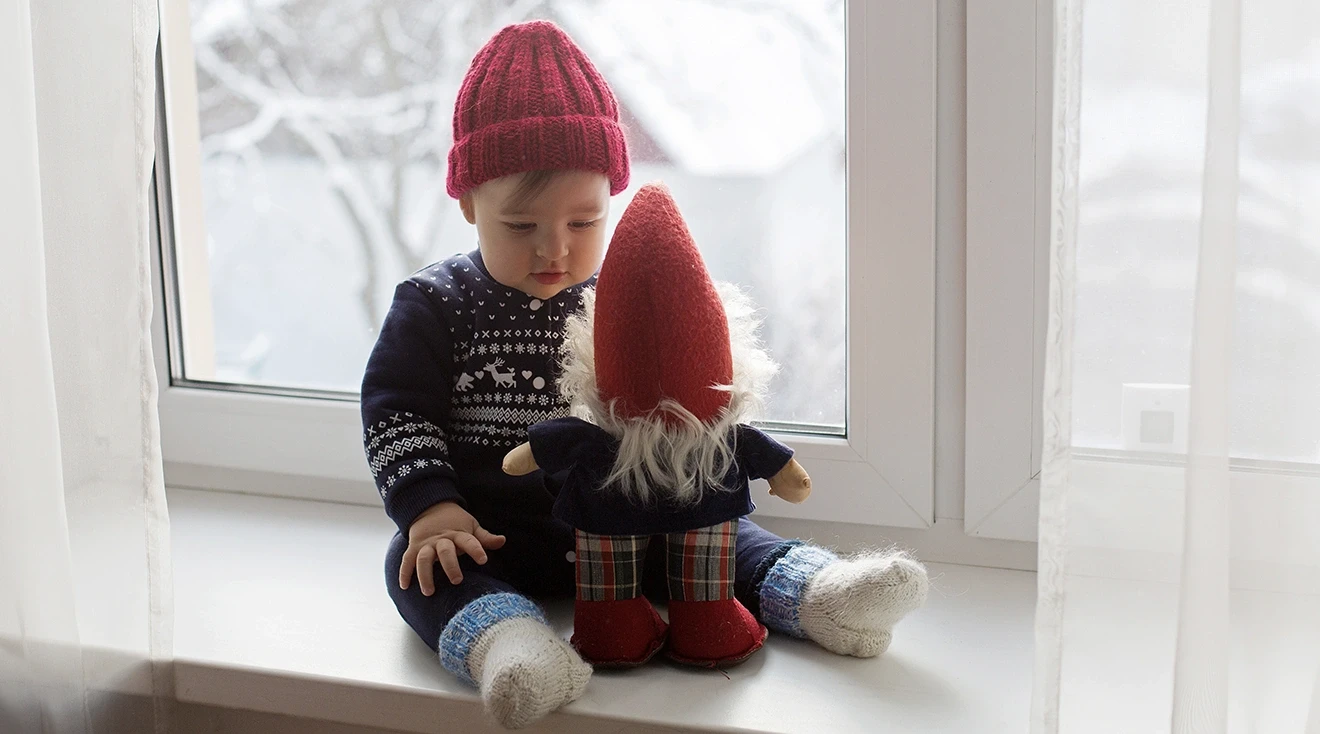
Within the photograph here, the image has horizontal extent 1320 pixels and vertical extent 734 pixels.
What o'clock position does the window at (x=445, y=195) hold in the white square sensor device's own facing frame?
The window is roughly at 4 o'clock from the white square sensor device.

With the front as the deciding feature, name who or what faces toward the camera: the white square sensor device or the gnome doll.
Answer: the white square sensor device

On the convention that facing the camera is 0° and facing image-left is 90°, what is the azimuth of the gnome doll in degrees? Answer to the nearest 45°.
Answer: approximately 180°

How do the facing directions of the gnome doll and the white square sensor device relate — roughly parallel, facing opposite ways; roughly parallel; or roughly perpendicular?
roughly parallel, facing opposite ways

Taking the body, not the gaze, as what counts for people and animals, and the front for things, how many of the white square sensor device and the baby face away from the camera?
0

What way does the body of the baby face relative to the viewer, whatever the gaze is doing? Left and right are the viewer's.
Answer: facing the viewer and to the right of the viewer

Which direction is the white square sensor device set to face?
toward the camera

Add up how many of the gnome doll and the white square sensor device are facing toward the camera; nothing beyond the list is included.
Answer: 1
